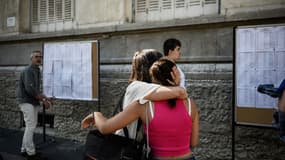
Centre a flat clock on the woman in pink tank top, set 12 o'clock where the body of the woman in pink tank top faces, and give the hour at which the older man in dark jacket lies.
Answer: The older man in dark jacket is roughly at 11 o'clock from the woman in pink tank top.

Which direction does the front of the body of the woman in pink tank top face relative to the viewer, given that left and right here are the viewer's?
facing away from the viewer
